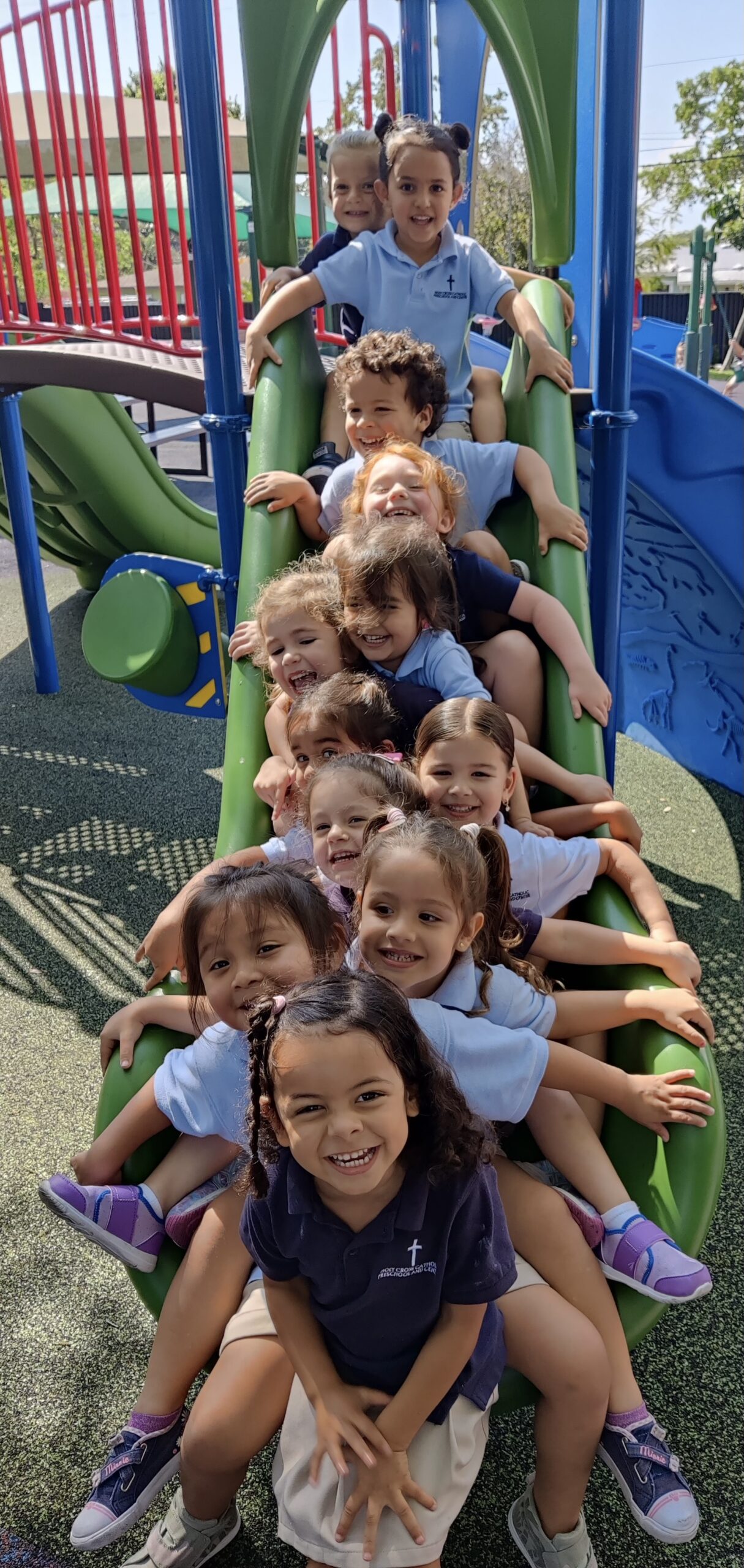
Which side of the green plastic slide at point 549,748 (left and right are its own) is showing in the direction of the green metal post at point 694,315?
back

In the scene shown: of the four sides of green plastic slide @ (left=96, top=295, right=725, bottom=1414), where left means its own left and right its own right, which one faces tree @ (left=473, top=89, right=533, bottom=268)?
back

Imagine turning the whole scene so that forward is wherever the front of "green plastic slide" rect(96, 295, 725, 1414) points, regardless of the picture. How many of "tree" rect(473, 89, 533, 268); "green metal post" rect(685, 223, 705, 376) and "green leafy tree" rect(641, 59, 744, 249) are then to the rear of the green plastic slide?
3

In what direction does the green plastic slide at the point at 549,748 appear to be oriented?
toward the camera

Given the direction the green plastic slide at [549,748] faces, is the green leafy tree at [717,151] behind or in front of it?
behind
